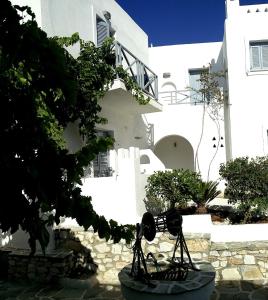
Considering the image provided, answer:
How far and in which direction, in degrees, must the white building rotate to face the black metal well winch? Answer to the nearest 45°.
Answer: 0° — it already faces it

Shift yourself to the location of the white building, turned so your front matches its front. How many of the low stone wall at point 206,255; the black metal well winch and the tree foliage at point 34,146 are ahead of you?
3

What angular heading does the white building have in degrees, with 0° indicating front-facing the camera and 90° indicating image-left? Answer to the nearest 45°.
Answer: approximately 0°

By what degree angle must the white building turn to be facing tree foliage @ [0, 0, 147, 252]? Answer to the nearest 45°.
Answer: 0° — it already faces it

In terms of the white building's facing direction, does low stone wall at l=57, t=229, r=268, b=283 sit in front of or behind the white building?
in front
